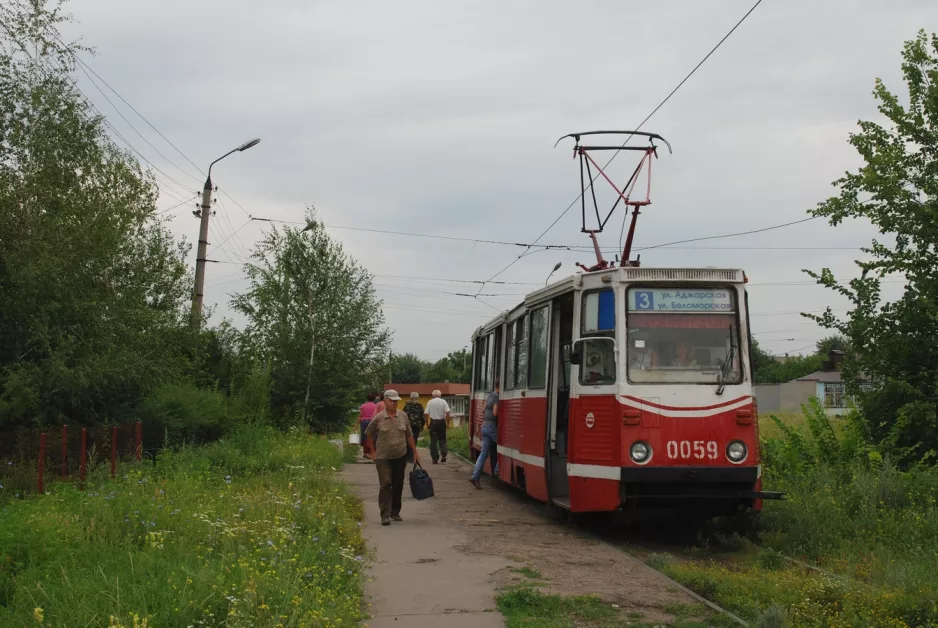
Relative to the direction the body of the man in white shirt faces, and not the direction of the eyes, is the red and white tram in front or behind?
behind

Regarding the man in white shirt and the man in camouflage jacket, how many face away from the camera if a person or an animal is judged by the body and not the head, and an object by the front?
2

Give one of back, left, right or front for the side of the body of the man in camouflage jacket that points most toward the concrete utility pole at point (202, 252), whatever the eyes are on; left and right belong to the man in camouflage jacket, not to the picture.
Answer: left

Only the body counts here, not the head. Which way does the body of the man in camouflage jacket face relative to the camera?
away from the camera

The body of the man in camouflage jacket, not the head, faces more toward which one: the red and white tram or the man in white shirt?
the man in white shirt

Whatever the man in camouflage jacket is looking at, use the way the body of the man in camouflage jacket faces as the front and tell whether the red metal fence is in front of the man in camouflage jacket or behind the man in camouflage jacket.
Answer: behind

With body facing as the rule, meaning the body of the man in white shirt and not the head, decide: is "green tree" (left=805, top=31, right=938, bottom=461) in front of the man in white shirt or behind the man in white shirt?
behind
